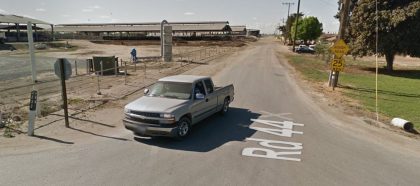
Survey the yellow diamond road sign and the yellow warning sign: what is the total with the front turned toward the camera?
2

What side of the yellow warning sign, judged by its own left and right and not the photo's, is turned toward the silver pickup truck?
front

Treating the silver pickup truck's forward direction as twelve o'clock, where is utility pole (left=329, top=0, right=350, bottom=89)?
The utility pole is roughly at 6 o'clock from the silver pickup truck.

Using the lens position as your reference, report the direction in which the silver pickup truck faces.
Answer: facing the viewer and to the left of the viewer

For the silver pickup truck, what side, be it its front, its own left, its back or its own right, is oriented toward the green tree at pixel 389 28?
back

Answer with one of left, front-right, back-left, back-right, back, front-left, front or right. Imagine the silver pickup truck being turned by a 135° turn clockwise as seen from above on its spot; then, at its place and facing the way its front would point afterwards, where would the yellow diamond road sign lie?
front-right

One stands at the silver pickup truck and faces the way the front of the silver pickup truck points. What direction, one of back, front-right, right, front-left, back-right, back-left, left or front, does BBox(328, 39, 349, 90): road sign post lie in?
back

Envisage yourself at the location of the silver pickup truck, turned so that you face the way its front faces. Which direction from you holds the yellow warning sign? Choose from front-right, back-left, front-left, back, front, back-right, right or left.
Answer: back
